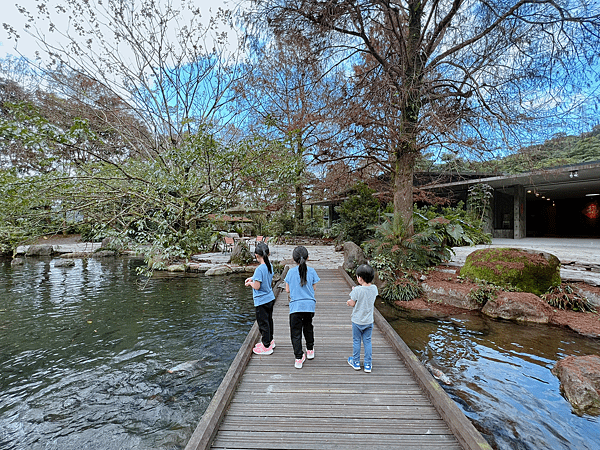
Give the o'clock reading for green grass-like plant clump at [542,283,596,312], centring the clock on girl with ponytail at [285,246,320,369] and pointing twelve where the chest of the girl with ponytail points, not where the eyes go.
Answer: The green grass-like plant clump is roughly at 2 o'clock from the girl with ponytail.

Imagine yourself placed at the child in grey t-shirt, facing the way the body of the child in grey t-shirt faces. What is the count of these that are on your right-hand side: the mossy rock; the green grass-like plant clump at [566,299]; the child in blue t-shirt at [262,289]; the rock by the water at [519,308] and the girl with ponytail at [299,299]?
3

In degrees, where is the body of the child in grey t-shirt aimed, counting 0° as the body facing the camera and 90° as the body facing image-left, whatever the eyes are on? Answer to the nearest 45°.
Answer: approximately 135°

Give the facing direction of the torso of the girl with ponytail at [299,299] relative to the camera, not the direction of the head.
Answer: away from the camera

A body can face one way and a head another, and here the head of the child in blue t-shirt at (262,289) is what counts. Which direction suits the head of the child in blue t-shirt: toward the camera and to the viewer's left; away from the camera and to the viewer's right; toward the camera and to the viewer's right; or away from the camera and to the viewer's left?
away from the camera and to the viewer's left

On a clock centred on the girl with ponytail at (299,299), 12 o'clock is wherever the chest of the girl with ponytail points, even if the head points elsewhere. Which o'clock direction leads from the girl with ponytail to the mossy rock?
The mossy rock is roughly at 2 o'clock from the girl with ponytail.

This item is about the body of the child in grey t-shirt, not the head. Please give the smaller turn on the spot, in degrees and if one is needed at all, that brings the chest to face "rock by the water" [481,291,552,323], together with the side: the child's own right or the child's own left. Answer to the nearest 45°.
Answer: approximately 90° to the child's own right

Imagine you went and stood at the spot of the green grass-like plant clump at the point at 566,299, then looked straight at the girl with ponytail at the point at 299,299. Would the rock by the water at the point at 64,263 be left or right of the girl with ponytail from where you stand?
right

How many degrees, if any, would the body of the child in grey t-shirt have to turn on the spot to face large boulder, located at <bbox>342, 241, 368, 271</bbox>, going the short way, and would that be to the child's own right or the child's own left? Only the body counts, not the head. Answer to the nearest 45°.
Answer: approximately 45° to the child's own right

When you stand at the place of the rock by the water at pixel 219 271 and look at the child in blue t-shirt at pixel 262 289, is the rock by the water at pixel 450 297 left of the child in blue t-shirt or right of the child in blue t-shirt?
left

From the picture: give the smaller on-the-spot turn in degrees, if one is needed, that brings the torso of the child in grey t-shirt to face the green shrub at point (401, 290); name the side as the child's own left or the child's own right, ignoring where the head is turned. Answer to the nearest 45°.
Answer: approximately 45° to the child's own right

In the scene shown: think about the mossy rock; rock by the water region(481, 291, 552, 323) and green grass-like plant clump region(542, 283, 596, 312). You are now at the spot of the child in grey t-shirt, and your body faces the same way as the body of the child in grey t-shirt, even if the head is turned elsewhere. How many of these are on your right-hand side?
3
